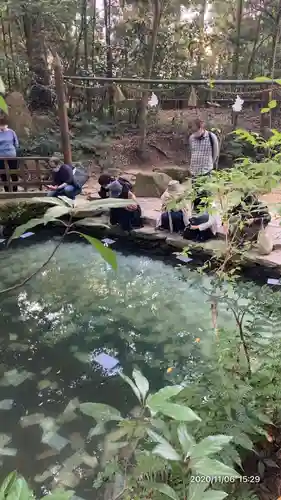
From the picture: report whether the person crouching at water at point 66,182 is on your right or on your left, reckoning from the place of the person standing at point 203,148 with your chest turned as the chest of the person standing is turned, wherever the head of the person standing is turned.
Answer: on your right

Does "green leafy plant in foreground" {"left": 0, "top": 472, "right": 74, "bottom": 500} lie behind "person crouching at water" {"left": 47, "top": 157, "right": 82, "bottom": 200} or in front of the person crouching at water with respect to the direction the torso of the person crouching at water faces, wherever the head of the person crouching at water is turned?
in front

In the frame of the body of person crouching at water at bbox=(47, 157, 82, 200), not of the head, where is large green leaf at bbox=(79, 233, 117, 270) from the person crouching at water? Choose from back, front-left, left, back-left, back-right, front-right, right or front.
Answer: front-left

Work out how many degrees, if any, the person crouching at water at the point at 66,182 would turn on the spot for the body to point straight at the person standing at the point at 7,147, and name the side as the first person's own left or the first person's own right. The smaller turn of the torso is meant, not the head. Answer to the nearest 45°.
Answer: approximately 90° to the first person's own right

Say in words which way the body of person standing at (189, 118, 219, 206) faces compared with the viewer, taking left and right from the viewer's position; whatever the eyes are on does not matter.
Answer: facing the viewer and to the left of the viewer

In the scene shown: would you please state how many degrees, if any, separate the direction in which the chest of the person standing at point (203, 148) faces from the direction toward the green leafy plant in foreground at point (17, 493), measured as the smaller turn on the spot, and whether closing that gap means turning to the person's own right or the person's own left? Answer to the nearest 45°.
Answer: approximately 45° to the person's own left
